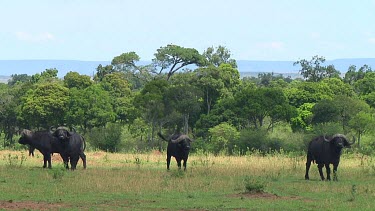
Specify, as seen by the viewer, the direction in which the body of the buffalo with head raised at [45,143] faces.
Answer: to the viewer's left

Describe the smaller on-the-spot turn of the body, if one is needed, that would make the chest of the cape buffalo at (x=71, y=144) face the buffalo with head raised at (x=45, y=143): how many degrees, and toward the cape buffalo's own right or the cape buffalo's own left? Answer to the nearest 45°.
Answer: approximately 90° to the cape buffalo's own right

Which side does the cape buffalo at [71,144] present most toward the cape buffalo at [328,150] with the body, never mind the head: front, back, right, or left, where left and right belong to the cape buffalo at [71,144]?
left

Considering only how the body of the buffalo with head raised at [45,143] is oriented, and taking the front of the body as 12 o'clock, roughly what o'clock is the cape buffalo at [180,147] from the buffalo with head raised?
The cape buffalo is roughly at 7 o'clock from the buffalo with head raised.

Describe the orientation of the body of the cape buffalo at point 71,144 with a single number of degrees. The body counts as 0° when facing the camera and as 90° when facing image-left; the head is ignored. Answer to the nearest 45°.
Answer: approximately 45°

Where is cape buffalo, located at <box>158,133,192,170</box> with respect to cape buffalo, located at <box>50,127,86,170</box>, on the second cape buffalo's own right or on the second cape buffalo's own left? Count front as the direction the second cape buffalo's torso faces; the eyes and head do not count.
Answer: on the second cape buffalo's own left

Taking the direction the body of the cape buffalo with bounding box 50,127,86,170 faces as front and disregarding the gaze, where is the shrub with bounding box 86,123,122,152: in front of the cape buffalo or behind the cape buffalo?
behind

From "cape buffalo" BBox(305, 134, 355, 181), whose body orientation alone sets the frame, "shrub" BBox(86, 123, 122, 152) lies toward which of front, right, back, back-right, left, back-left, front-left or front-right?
back

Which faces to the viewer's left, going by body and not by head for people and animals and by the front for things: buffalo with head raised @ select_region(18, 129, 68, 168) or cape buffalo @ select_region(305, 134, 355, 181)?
the buffalo with head raised

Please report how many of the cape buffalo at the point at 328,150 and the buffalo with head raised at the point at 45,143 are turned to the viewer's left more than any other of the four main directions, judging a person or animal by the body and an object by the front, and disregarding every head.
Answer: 1

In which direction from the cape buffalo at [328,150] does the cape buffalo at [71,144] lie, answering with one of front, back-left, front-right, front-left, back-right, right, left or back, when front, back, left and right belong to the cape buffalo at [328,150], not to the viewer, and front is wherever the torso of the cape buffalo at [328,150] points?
back-right

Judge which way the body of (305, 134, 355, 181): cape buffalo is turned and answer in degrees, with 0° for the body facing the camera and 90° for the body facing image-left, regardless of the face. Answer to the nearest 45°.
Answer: approximately 315°
